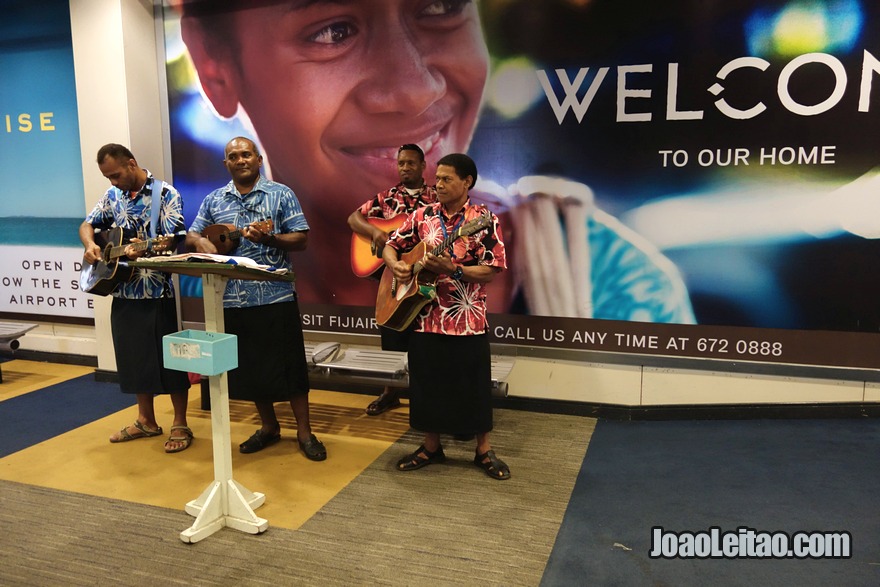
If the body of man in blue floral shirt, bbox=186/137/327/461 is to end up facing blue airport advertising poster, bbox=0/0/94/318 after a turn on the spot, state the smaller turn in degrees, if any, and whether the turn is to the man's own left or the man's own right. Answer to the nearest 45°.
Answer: approximately 135° to the man's own right

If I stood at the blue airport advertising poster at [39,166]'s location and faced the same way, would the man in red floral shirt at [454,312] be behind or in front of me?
in front

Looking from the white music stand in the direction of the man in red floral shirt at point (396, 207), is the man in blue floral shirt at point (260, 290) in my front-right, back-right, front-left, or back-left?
front-left

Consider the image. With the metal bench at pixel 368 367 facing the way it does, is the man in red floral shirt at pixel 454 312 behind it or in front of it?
in front

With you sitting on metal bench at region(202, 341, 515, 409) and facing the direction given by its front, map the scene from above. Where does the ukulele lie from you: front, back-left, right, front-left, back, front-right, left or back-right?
front-right

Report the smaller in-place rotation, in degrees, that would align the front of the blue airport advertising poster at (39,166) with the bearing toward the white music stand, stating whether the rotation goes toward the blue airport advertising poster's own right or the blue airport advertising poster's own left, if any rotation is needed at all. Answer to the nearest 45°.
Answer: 0° — it already faces it

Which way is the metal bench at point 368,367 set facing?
toward the camera

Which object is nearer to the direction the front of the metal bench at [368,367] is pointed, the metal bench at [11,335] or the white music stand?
the white music stand

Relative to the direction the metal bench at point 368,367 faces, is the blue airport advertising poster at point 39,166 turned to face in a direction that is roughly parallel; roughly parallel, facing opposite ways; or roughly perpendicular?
roughly parallel

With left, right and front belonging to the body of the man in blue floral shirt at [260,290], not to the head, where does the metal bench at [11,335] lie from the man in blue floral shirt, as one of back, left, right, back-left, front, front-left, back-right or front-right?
back-right

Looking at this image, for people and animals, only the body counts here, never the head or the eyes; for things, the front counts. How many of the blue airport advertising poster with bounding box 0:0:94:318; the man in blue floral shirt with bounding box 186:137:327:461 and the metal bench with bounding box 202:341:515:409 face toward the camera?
3

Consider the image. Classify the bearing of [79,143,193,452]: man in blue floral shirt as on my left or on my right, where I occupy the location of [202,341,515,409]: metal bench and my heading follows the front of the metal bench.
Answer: on my right

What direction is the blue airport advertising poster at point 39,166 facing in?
toward the camera

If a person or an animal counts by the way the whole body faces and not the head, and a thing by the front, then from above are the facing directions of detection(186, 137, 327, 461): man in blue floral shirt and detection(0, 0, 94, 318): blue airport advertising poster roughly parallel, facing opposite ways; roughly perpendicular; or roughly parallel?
roughly parallel

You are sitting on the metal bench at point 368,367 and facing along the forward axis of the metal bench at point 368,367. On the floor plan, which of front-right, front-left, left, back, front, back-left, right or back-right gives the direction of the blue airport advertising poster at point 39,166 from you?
back-right

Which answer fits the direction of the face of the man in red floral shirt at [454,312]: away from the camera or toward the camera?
toward the camera

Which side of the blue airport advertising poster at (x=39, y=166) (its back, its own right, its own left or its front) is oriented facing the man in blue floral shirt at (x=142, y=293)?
front
